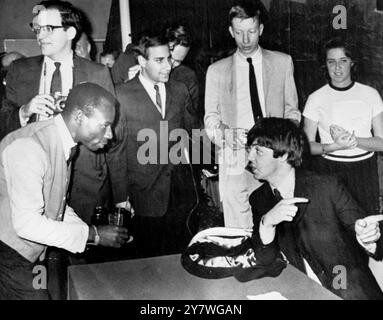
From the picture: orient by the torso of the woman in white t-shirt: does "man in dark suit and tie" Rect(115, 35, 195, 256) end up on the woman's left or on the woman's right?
on the woman's right

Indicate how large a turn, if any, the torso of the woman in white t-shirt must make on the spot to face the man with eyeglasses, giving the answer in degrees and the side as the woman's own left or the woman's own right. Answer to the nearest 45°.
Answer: approximately 90° to the woman's own right

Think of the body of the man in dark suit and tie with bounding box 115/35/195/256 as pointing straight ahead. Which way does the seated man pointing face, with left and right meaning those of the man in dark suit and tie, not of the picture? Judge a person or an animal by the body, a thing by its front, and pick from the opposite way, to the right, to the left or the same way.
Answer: to the right

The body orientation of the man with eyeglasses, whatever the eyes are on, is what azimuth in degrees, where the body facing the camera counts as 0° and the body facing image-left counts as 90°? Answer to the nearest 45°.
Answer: approximately 45°

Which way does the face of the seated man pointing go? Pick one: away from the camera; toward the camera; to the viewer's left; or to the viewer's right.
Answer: to the viewer's left

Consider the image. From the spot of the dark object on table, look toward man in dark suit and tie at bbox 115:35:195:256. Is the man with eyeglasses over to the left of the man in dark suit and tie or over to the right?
left

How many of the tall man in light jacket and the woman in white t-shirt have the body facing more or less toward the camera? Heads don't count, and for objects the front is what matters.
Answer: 2

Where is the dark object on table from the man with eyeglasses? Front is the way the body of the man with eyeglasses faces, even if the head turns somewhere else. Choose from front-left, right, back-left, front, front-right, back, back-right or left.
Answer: left
